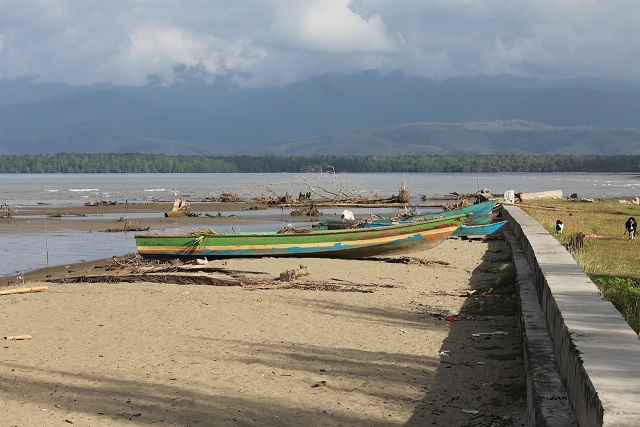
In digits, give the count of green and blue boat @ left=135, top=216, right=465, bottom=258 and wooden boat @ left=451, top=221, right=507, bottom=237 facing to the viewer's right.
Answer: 2

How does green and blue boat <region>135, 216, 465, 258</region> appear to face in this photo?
to the viewer's right

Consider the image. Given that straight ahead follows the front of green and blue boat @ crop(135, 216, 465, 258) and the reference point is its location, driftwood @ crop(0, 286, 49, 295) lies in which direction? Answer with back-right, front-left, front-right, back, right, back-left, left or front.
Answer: back-right

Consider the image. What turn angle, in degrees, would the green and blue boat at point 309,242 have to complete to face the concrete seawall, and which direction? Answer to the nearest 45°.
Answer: approximately 90° to its right

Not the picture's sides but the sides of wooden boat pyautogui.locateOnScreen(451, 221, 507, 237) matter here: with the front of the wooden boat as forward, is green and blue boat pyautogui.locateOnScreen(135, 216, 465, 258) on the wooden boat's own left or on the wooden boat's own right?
on the wooden boat's own right

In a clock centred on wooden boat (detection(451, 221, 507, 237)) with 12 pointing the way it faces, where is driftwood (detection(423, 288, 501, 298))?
The driftwood is roughly at 3 o'clock from the wooden boat.

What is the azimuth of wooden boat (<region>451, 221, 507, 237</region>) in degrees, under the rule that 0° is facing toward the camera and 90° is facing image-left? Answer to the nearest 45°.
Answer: approximately 270°

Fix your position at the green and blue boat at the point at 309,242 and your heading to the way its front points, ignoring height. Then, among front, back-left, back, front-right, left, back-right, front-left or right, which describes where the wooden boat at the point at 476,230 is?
front-left
